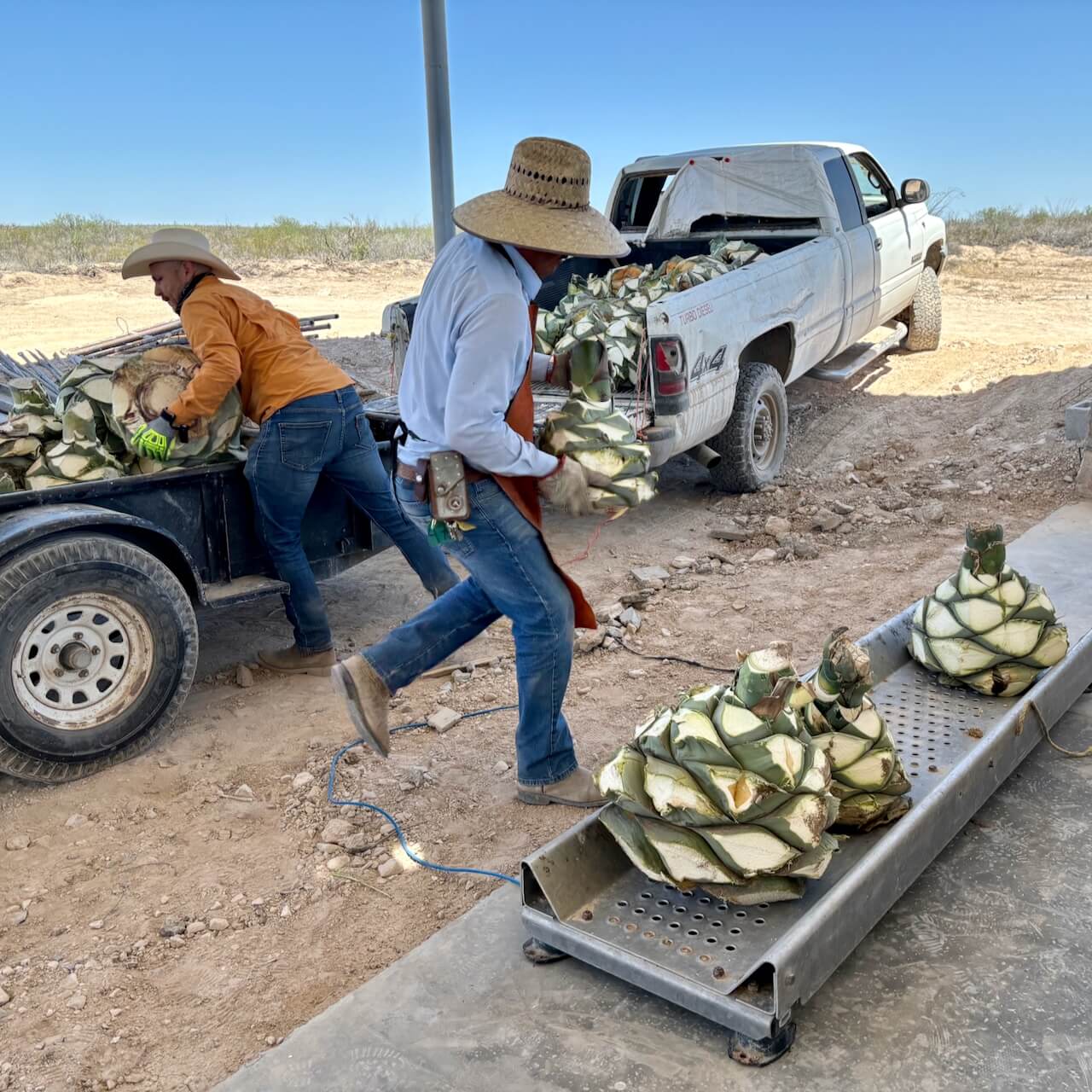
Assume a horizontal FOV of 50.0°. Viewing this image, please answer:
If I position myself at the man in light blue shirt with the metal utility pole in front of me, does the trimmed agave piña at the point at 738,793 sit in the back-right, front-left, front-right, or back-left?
back-right

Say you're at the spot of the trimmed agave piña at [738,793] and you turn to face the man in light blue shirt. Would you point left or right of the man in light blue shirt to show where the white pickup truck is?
right

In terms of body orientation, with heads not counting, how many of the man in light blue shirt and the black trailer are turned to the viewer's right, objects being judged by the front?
2

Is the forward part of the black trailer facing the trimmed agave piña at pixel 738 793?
no

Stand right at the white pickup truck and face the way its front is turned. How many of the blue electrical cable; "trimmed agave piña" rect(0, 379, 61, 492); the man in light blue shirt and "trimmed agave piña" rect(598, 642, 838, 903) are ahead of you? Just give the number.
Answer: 0

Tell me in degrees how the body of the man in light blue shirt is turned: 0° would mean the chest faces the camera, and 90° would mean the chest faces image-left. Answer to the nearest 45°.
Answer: approximately 270°

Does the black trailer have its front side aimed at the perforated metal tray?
no

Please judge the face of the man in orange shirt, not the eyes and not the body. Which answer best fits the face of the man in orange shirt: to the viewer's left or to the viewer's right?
to the viewer's left

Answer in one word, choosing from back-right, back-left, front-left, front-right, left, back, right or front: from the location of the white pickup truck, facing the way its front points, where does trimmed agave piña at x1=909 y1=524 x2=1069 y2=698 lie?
back-right

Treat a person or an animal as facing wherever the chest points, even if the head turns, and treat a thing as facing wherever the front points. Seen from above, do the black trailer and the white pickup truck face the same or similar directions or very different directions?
same or similar directions

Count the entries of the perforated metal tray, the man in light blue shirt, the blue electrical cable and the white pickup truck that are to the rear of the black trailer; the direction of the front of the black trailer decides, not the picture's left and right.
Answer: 0

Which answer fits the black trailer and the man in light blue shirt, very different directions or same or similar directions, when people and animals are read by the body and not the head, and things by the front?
same or similar directions

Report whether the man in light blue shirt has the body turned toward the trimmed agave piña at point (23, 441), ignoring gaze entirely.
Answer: no

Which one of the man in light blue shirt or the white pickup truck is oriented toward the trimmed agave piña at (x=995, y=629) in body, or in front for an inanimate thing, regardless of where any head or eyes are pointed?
the man in light blue shirt

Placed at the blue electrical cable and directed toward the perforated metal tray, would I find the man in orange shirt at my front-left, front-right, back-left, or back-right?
back-left

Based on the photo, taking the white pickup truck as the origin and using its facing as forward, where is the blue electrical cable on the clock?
The blue electrical cable is roughly at 5 o'clock from the white pickup truck.
